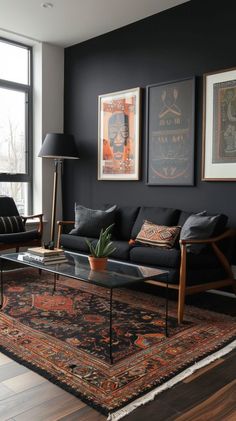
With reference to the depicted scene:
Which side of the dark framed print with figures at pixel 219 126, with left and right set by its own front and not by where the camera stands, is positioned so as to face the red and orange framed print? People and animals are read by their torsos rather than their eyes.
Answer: right

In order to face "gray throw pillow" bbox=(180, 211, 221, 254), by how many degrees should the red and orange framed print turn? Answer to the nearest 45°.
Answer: approximately 90° to its left

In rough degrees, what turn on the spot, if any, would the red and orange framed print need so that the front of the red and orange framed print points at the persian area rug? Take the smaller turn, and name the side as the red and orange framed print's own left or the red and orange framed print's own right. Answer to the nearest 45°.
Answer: approximately 45° to the red and orange framed print's own left

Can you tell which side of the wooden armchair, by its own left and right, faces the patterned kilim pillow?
front

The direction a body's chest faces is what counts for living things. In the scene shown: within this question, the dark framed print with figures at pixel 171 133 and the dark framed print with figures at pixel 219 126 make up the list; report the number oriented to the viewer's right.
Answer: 0

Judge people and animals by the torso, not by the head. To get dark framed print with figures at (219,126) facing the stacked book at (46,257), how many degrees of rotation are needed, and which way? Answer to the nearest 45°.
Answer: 0° — it already faces it

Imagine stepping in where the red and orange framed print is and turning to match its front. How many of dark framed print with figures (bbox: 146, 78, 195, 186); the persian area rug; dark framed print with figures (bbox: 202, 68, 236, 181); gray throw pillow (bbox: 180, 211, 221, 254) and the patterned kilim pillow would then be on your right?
0

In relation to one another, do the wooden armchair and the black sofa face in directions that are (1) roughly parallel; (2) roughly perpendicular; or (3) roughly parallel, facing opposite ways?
roughly perpendicular

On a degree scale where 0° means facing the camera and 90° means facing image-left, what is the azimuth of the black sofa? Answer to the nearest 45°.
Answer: approximately 45°

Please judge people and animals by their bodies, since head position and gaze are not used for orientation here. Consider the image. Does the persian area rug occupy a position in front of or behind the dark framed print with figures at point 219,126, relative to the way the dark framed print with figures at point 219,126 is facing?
in front

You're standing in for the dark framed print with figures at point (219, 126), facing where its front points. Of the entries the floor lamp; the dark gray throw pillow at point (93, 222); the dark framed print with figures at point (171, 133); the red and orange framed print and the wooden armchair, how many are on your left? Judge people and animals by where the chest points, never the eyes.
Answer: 0

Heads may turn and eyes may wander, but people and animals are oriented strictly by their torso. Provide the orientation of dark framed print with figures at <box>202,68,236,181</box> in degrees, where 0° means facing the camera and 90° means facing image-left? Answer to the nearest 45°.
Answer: approximately 45°

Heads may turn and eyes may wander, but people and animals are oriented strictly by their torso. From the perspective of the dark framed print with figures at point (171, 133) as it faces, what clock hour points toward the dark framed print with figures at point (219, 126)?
the dark framed print with figures at point (219, 126) is roughly at 9 o'clock from the dark framed print with figures at point (171, 133).

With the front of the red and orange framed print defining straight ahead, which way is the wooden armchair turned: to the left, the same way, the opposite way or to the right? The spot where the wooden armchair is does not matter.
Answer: to the left

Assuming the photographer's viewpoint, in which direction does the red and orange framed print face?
facing the viewer and to the left of the viewer

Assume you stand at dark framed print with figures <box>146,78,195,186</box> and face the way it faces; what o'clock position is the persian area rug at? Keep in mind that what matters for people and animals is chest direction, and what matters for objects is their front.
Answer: The persian area rug is roughly at 11 o'clock from the dark framed print with figures.

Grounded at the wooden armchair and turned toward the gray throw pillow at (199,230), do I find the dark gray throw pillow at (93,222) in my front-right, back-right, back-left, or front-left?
front-left

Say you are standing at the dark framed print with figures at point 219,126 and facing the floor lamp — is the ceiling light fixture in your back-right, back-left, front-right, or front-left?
front-left
